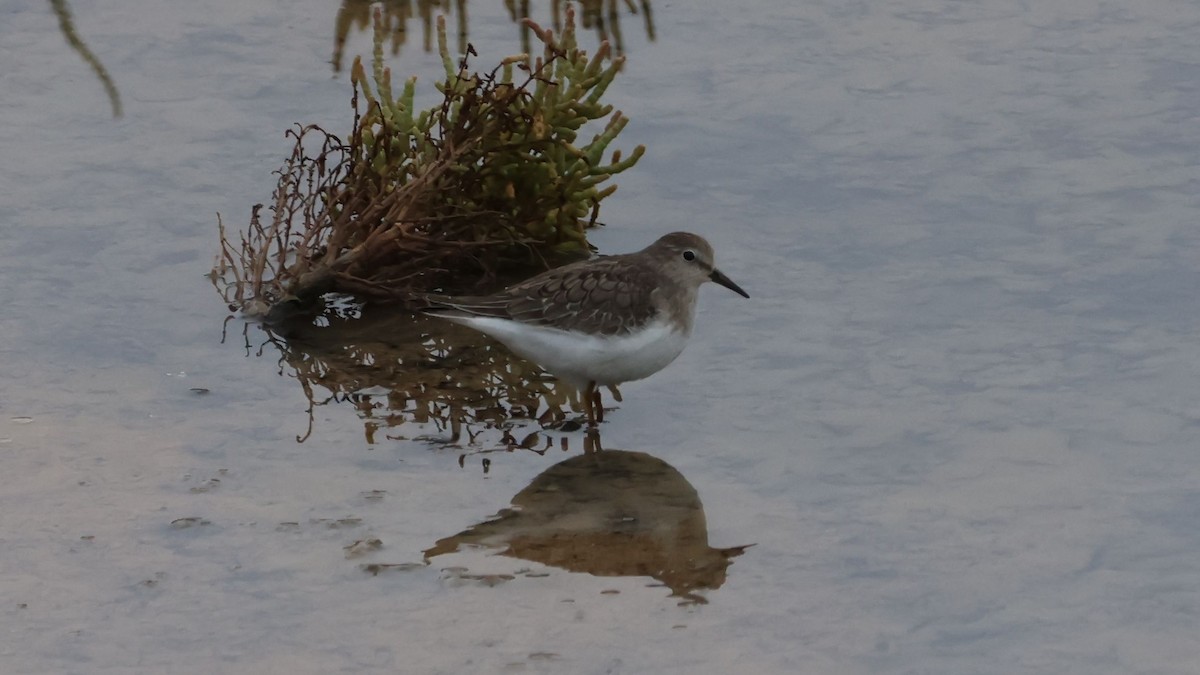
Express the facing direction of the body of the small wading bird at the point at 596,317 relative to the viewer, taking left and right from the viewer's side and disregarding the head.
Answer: facing to the right of the viewer

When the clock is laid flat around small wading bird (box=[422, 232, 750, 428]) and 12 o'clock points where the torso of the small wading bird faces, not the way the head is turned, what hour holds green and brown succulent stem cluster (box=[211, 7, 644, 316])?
The green and brown succulent stem cluster is roughly at 8 o'clock from the small wading bird.
